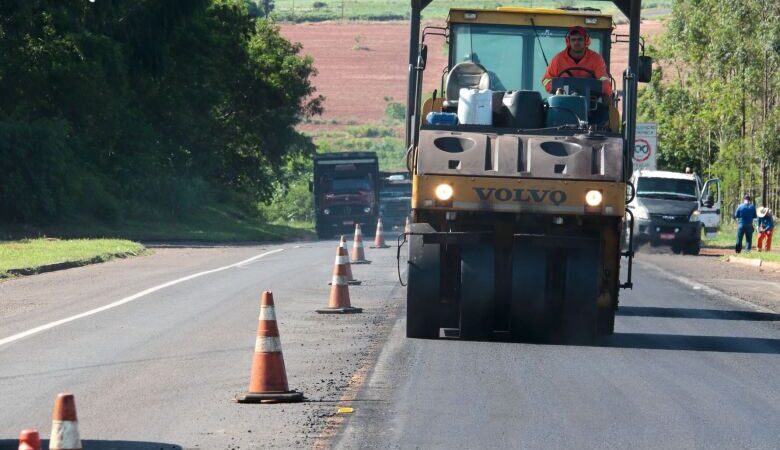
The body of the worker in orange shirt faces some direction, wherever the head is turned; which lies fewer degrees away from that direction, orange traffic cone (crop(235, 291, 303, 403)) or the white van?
the orange traffic cone

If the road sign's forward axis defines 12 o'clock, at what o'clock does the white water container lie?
The white water container is roughly at 12 o'clock from the road sign.

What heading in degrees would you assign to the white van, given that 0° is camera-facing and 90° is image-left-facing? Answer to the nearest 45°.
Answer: approximately 0°

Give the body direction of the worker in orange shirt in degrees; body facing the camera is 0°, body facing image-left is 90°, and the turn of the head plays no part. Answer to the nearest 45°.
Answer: approximately 0°

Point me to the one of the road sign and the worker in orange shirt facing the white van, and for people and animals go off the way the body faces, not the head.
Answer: the road sign

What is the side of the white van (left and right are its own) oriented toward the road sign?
back
